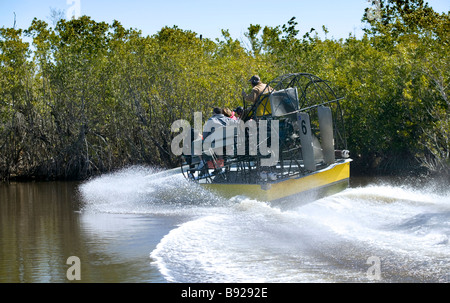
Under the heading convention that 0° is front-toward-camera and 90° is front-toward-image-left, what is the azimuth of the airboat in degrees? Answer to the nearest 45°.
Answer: approximately 135°
